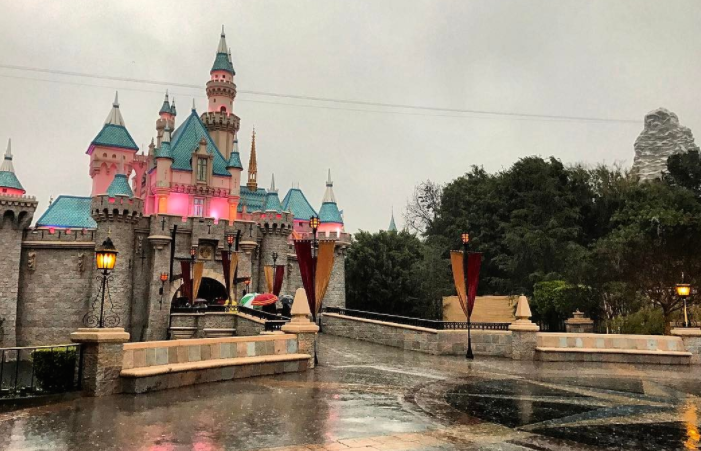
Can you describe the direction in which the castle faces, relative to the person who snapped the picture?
facing the viewer and to the right of the viewer

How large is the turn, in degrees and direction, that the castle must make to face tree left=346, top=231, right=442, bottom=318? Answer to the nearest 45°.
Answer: approximately 45° to its left

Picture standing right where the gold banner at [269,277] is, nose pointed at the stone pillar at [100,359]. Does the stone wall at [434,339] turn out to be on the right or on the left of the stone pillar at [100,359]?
left

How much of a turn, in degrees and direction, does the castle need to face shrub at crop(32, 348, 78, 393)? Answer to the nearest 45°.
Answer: approximately 45° to its right

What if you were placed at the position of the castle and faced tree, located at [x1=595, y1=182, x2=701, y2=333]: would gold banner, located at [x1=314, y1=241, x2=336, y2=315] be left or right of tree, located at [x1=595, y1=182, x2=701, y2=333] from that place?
right

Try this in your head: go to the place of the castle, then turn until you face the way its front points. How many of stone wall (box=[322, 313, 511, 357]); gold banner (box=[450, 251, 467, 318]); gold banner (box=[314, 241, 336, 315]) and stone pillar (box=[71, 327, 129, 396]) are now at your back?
0

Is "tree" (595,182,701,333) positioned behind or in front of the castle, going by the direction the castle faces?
in front

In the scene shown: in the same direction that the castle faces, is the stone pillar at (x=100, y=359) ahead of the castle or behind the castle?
ahead

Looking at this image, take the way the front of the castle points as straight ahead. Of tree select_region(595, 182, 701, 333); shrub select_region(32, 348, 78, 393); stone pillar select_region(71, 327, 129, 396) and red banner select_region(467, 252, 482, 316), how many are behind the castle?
0

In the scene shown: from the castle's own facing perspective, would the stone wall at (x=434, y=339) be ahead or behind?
ahead
